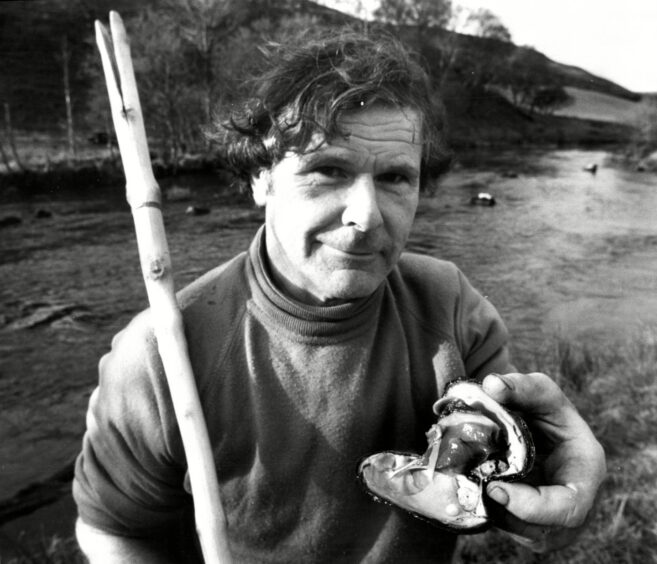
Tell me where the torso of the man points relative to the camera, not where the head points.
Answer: toward the camera

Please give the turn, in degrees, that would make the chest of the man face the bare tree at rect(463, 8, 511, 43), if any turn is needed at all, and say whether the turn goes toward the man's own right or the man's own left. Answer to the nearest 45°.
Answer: approximately 180°
